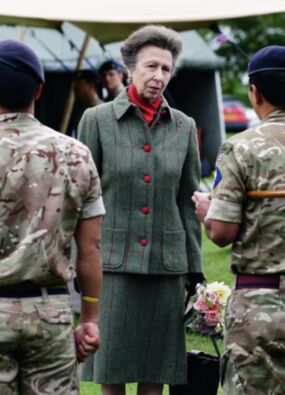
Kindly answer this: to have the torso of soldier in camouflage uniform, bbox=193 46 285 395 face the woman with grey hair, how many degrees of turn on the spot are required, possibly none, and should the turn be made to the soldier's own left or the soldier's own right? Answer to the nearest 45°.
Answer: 0° — they already face them

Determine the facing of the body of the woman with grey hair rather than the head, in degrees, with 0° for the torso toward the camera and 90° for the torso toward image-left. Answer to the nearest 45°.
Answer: approximately 0°

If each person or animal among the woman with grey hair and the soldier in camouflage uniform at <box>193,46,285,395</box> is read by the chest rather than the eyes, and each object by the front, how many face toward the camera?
1

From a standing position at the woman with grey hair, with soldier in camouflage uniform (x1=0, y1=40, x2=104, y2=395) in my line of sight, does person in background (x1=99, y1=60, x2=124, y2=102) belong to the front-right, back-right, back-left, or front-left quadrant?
back-right

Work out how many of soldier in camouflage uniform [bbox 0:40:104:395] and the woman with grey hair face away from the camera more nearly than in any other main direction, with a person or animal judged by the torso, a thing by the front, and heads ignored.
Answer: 1

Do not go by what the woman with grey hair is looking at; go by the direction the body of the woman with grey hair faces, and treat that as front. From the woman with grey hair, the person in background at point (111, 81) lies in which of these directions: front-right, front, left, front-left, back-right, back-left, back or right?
back

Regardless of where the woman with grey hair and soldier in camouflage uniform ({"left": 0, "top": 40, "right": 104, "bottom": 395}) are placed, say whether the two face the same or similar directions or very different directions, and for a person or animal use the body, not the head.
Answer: very different directions

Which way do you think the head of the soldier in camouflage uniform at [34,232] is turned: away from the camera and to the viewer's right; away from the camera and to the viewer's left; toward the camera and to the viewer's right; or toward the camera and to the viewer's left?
away from the camera and to the viewer's right

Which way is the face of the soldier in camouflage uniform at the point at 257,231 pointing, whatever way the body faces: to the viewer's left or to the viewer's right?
to the viewer's left

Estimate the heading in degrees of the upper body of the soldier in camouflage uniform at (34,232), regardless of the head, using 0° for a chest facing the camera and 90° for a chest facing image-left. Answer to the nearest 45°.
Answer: approximately 180°
